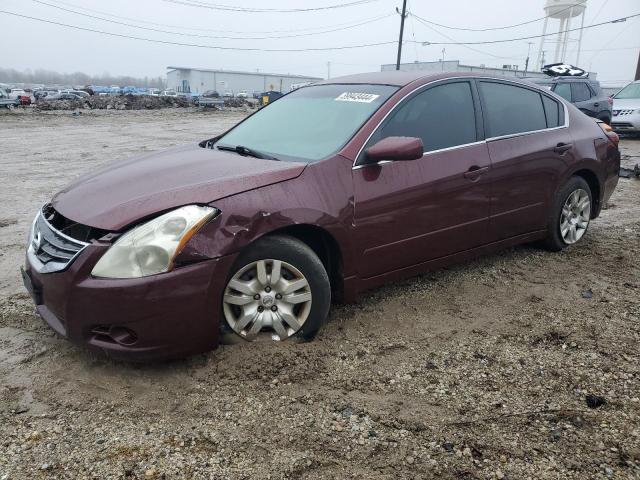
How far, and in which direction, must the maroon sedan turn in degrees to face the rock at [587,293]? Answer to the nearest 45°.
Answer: approximately 135° to its left

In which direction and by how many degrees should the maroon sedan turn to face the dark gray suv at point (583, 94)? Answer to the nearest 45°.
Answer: approximately 180°

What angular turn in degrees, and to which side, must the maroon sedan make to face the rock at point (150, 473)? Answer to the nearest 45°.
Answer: approximately 45° to its left

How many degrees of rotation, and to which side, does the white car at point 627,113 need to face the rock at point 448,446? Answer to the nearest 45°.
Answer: approximately 45° to its left

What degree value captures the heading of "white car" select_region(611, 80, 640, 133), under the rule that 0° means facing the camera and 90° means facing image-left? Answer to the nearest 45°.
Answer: approximately 45°

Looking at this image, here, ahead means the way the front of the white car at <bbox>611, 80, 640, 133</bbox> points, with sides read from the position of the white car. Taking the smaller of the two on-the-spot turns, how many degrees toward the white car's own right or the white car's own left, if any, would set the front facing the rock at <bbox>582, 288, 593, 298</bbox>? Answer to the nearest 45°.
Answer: approximately 45° to the white car's own left

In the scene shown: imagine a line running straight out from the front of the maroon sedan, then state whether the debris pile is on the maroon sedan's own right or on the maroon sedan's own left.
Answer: on the maroon sedan's own right

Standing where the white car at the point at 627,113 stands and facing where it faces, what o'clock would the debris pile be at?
The debris pile is roughly at 2 o'clock from the white car.

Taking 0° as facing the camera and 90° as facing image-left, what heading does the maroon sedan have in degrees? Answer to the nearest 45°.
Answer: approximately 45°
